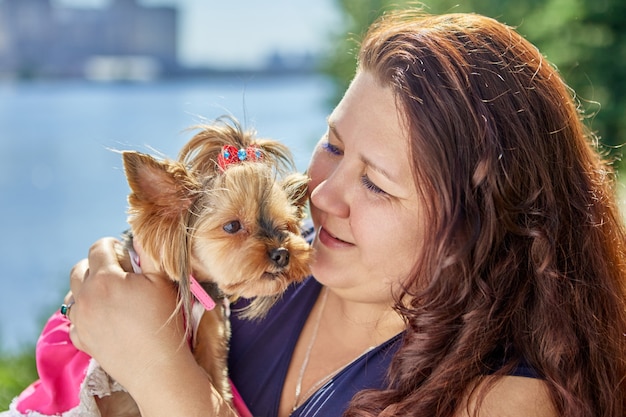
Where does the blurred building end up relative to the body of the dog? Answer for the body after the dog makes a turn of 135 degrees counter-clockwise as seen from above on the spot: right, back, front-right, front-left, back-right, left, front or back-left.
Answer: front

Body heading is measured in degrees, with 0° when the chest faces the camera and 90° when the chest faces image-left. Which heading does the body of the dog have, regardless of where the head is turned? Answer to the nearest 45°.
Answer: approximately 315°

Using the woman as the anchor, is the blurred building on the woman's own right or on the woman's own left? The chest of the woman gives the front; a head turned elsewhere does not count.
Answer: on the woman's own right
